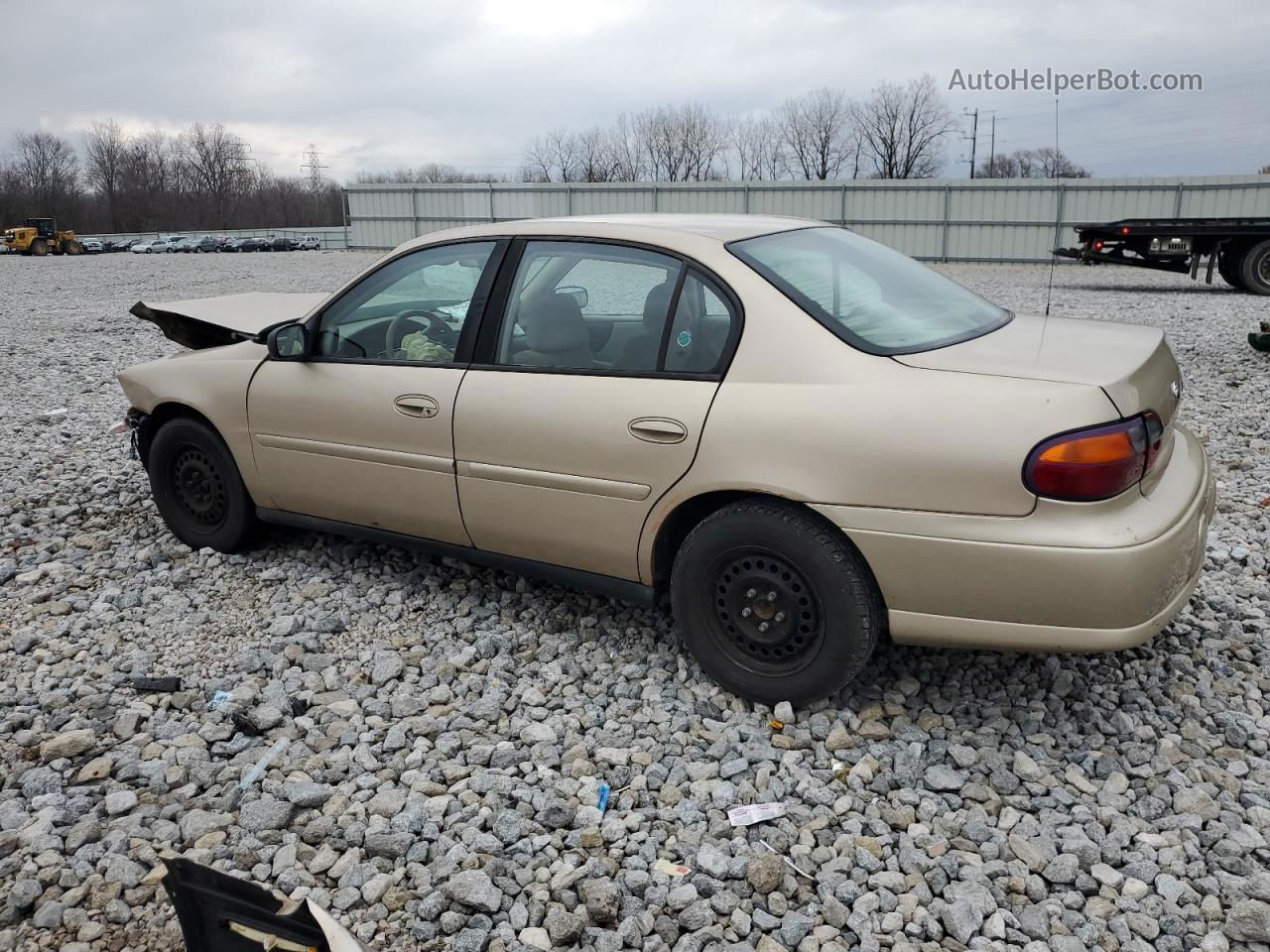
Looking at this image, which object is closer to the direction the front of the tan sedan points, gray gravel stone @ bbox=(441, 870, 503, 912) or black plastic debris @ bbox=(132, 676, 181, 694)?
the black plastic debris

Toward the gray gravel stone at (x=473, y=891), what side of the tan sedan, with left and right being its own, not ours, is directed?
left

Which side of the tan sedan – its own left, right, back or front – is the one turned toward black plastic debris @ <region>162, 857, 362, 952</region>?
left

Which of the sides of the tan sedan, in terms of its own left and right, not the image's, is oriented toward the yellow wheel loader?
front

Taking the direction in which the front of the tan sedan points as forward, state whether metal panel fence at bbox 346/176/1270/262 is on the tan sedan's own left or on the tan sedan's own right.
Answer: on the tan sedan's own right

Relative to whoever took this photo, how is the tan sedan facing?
facing away from the viewer and to the left of the viewer
